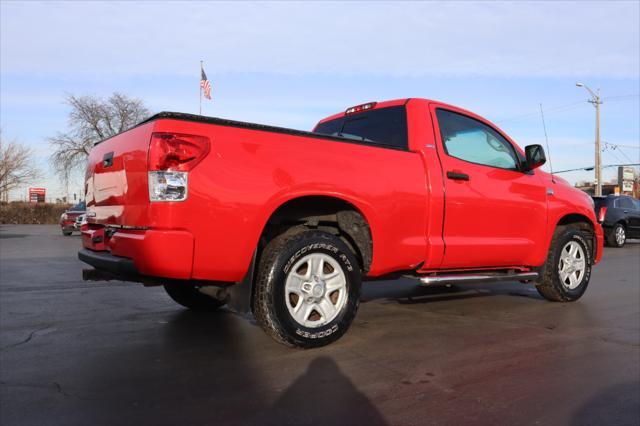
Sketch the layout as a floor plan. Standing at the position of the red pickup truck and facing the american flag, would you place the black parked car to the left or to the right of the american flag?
right

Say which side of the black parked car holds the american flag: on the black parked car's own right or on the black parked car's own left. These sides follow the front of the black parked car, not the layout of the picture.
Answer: on the black parked car's own left

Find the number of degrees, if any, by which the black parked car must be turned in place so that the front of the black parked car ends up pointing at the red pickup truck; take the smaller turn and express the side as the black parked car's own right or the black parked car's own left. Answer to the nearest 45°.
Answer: approximately 135° to the black parked car's own right

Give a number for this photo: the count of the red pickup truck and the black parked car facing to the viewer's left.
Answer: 0

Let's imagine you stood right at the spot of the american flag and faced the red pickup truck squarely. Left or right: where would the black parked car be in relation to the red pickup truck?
left

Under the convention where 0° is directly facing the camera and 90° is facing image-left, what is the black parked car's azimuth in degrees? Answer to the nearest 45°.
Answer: approximately 225°

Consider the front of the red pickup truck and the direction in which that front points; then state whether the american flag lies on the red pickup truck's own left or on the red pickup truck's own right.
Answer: on the red pickup truck's own left

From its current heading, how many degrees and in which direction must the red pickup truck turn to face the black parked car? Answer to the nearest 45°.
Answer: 0° — it already faces it

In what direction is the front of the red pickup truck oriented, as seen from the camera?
facing away from the viewer and to the right of the viewer
